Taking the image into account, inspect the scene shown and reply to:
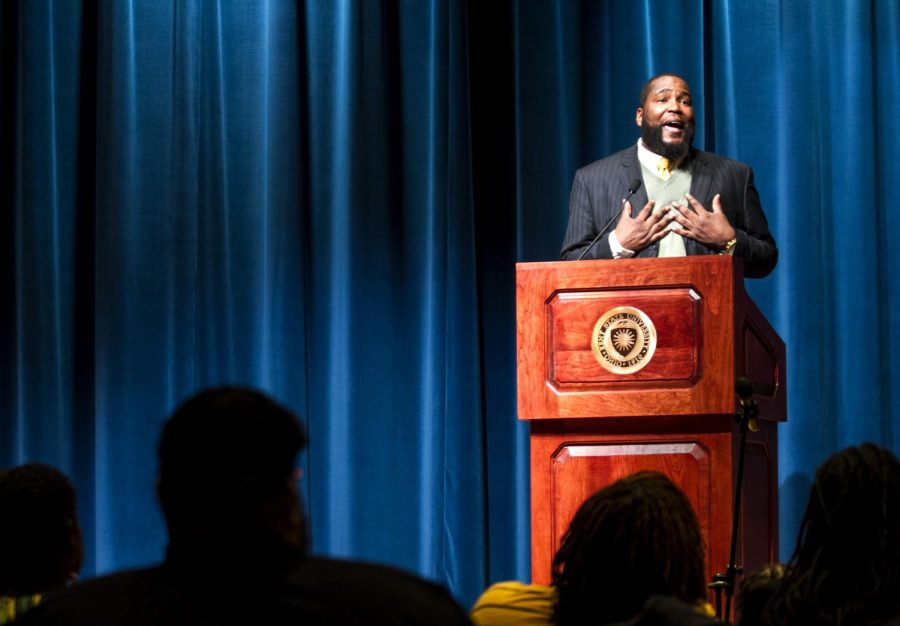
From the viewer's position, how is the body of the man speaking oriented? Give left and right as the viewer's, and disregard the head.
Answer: facing the viewer

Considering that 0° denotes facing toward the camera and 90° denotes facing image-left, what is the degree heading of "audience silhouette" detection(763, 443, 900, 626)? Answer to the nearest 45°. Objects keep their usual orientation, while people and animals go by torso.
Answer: approximately 180°

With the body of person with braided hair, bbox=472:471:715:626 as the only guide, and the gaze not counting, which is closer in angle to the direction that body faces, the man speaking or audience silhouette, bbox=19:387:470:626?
the man speaking

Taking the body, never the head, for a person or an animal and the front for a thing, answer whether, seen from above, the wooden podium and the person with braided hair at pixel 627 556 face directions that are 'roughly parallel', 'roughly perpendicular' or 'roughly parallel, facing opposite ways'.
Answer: roughly parallel, facing opposite ways

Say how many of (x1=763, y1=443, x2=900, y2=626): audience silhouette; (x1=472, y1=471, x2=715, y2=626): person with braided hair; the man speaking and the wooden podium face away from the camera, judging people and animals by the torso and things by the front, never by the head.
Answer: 2

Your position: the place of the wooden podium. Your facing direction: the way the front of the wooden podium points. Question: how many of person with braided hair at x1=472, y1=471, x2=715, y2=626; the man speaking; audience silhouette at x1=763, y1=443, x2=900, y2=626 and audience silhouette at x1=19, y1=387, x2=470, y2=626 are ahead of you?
3

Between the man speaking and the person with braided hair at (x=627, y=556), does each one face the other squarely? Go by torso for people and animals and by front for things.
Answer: yes

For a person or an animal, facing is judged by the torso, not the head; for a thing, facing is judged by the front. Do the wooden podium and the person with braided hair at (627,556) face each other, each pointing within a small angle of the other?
yes

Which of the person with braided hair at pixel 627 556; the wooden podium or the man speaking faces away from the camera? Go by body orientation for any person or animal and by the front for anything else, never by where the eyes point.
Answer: the person with braided hair

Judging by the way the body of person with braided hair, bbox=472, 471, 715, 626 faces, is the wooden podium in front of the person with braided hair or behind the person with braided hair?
in front

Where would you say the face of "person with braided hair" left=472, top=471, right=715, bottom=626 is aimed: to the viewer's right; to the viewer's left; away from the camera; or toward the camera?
away from the camera

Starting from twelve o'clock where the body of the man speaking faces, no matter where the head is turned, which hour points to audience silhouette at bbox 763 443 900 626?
The audience silhouette is roughly at 12 o'clock from the man speaking.

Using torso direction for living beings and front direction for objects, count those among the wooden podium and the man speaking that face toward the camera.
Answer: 2

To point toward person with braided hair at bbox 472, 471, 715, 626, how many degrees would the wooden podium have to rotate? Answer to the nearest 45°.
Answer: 0° — it already faces them

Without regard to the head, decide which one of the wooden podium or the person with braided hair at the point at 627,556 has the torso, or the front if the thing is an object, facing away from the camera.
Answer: the person with braided hair

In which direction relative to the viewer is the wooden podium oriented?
toward the camera

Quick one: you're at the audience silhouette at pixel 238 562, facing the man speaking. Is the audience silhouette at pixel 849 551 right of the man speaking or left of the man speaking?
right

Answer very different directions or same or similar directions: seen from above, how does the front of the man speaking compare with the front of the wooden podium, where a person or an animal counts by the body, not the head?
same or similar directions

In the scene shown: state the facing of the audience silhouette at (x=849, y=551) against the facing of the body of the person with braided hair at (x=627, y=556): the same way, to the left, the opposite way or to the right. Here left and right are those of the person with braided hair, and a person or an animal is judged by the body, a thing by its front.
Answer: the same way

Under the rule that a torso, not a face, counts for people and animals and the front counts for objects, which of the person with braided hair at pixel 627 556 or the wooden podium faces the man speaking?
the person with braided hair

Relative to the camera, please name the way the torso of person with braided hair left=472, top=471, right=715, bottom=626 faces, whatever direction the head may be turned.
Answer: away from the camera
